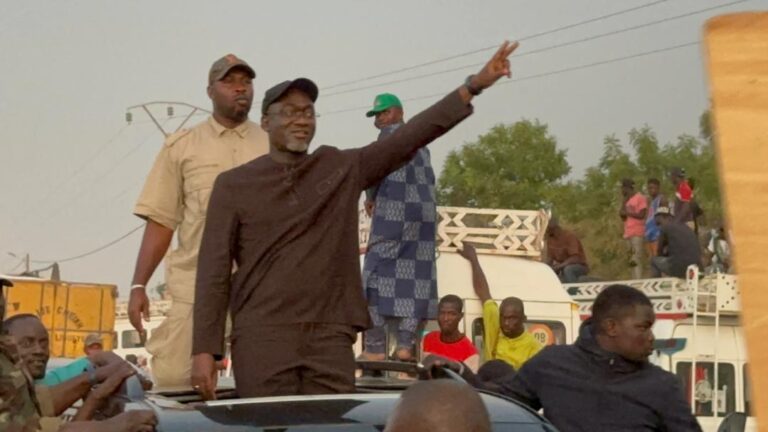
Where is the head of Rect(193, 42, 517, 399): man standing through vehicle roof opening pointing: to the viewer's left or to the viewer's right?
to the viewer's right

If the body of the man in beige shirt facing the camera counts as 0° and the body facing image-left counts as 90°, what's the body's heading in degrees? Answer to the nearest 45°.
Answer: approximately 315°

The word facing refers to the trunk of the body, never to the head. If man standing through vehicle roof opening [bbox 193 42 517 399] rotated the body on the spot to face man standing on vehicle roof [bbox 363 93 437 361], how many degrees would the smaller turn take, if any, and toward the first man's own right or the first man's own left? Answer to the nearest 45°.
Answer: approximately 180°

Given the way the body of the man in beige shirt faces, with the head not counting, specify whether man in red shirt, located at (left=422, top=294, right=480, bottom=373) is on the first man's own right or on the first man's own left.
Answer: on the first man's own left

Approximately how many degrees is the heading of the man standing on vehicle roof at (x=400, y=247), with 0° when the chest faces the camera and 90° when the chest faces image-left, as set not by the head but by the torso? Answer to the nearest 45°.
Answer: approximately 45°

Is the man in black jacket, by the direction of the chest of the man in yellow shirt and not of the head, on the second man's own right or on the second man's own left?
on the second man's own left

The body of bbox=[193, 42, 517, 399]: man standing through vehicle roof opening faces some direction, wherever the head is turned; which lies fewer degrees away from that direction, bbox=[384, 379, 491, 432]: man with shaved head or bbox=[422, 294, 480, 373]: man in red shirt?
the man with shaved head

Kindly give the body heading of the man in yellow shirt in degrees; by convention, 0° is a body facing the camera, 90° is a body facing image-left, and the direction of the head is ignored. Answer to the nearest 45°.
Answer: approximately 45°
